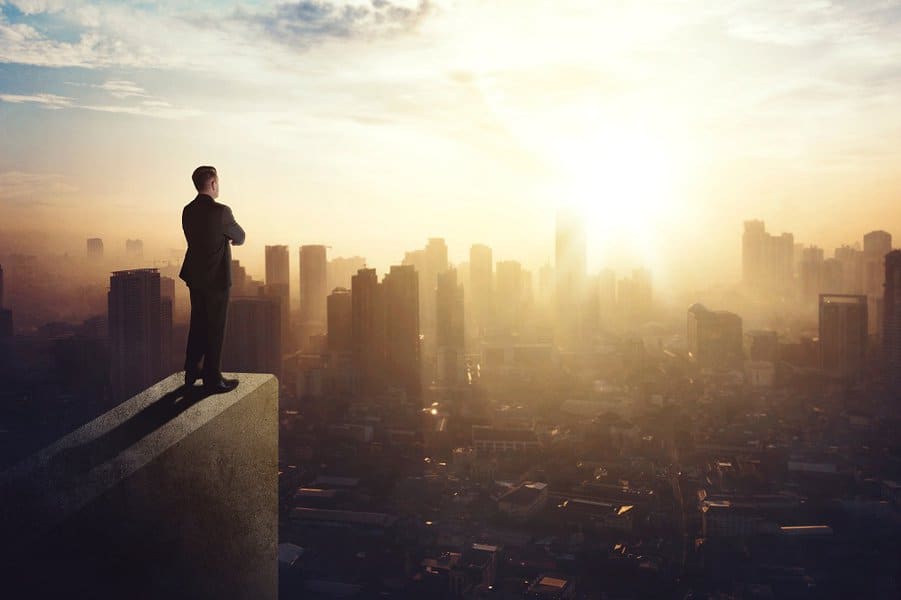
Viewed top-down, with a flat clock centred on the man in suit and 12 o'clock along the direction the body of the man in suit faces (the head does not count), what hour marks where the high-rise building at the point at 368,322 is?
The high-rise building is roughly at 11 o'clock from the man in suit.

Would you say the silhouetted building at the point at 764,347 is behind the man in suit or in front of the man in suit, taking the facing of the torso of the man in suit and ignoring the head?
in front

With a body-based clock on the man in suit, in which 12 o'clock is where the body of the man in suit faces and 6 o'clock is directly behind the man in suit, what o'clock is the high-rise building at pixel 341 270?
The high-rise building is roughly at 11 o'clock from the man in suit.

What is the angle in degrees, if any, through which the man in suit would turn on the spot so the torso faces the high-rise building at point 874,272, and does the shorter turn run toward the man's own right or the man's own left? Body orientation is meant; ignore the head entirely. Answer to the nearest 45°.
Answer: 0° — they already face it

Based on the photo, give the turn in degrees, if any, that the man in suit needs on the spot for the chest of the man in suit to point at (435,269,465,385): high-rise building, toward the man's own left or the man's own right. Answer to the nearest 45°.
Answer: approximately 45° to the man's own left

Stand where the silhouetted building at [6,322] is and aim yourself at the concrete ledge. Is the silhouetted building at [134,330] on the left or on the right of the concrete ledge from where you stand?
left

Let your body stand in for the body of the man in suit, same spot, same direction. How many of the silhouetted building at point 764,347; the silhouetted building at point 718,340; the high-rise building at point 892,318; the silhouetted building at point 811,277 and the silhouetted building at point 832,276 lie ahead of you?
5

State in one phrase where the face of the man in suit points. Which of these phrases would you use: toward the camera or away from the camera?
away from the camera

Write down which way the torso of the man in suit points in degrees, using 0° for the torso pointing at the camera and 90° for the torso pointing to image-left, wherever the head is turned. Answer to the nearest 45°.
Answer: approximately 225°

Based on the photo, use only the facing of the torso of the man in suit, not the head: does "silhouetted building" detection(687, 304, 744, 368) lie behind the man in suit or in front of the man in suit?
in front

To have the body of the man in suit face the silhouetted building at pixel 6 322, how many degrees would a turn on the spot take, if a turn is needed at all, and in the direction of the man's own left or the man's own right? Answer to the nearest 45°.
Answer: approximately 45° to the man's own left

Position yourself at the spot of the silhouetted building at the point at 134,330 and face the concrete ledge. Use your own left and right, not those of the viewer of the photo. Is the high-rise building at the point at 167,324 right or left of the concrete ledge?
left

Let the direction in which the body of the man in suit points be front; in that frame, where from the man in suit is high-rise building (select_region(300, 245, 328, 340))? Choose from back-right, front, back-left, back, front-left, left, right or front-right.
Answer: front-left
